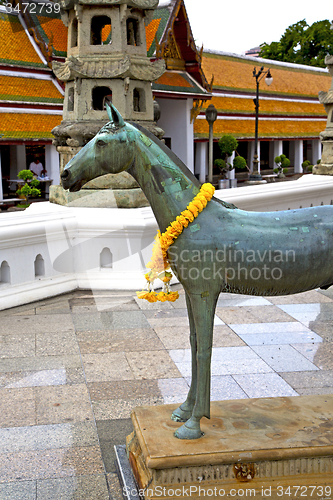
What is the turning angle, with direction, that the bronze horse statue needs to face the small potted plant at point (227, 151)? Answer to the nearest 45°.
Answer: approximately 90° to its right

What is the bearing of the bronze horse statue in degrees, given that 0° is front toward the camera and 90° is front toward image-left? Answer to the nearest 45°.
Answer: approximately 90°

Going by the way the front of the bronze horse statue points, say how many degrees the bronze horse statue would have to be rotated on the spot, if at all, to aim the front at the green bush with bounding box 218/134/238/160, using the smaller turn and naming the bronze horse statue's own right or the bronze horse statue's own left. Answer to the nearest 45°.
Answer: approximately 90° to the bronze horse statue's own right

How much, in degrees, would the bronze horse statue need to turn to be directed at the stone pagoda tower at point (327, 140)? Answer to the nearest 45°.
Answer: approximately 90° to its right

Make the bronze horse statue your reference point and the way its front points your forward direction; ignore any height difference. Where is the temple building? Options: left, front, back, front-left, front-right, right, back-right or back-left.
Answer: right

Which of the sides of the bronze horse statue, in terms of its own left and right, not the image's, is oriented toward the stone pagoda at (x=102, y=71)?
right

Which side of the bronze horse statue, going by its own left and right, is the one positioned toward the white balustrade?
right

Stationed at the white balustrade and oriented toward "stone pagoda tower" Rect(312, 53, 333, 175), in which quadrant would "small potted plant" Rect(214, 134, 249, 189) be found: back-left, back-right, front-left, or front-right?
front-left

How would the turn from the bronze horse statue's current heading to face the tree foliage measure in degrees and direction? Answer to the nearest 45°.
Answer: approximately 90° to its right

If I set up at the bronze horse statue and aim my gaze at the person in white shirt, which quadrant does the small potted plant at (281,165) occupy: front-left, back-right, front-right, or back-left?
front-right
